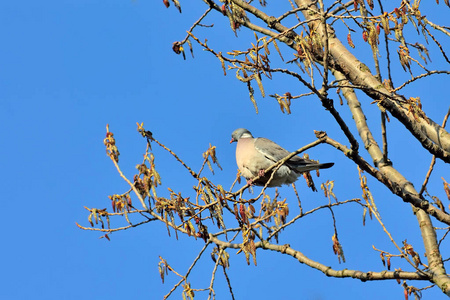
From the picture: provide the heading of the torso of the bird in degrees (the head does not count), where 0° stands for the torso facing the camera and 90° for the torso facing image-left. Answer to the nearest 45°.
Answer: approximately 90°
